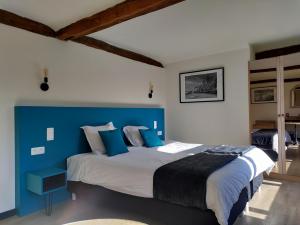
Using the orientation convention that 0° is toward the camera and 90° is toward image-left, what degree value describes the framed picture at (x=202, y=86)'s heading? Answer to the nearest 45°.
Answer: approximately 45°

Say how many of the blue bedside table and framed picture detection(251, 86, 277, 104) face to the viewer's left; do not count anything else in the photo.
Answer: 0

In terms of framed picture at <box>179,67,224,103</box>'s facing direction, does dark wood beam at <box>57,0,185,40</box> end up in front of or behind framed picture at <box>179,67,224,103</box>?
in front

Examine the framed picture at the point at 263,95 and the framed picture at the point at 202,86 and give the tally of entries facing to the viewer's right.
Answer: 0

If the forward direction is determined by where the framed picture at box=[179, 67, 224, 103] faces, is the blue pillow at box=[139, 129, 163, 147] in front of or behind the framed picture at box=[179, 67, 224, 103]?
in front

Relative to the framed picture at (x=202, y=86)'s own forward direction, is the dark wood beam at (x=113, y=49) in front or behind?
in front
